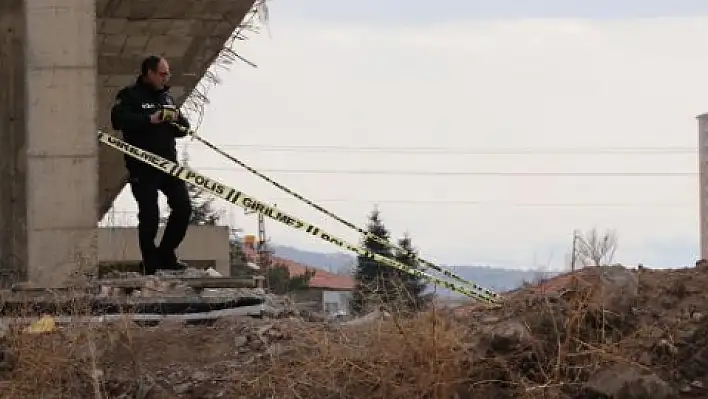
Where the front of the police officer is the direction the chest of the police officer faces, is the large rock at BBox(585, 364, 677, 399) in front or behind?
in front

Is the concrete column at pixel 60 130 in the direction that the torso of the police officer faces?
no

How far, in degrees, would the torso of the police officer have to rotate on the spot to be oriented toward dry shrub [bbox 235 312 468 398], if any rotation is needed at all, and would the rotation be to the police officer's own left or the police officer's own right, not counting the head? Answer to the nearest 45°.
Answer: approximately 45° to the police officer's own right

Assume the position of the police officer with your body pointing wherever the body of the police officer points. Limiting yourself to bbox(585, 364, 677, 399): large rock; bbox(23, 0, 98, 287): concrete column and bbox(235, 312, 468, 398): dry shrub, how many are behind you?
1

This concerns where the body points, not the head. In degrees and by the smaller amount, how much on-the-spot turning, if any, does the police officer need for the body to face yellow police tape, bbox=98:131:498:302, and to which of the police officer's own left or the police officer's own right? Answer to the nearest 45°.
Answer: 0° — they already face it

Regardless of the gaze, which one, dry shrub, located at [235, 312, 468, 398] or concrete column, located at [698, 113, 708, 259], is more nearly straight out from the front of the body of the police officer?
the dry shrub

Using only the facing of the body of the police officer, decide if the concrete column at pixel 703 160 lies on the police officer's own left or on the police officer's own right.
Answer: on the police officer's own left

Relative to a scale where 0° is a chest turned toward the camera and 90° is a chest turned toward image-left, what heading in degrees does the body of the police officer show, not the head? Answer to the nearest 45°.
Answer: approximately 315°
